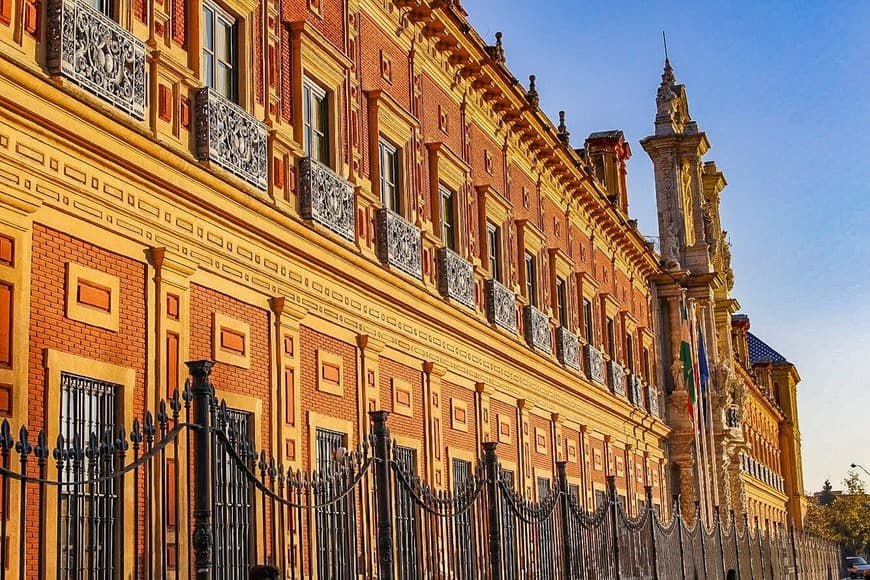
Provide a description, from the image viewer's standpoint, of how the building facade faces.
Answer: facing the viewer and to the right of the viewer
